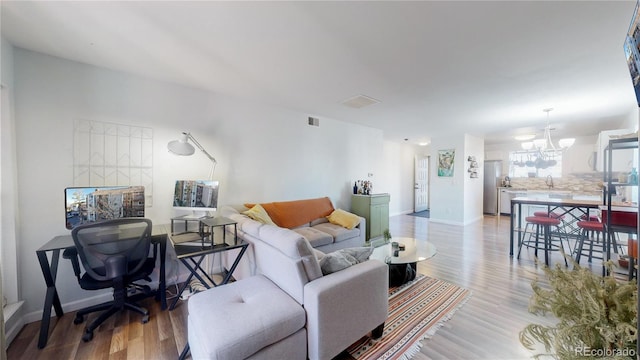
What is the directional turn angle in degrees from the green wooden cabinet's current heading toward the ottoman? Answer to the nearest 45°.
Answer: approximately 45° to its right

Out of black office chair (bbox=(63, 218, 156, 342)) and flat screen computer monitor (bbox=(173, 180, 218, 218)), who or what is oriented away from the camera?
the black office chair

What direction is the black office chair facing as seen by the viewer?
away from the camera

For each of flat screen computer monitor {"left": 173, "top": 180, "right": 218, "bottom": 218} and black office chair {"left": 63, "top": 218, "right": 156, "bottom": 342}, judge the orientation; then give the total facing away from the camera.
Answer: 1

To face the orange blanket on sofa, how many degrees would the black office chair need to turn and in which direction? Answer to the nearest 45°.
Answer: approximately 90° to its right
